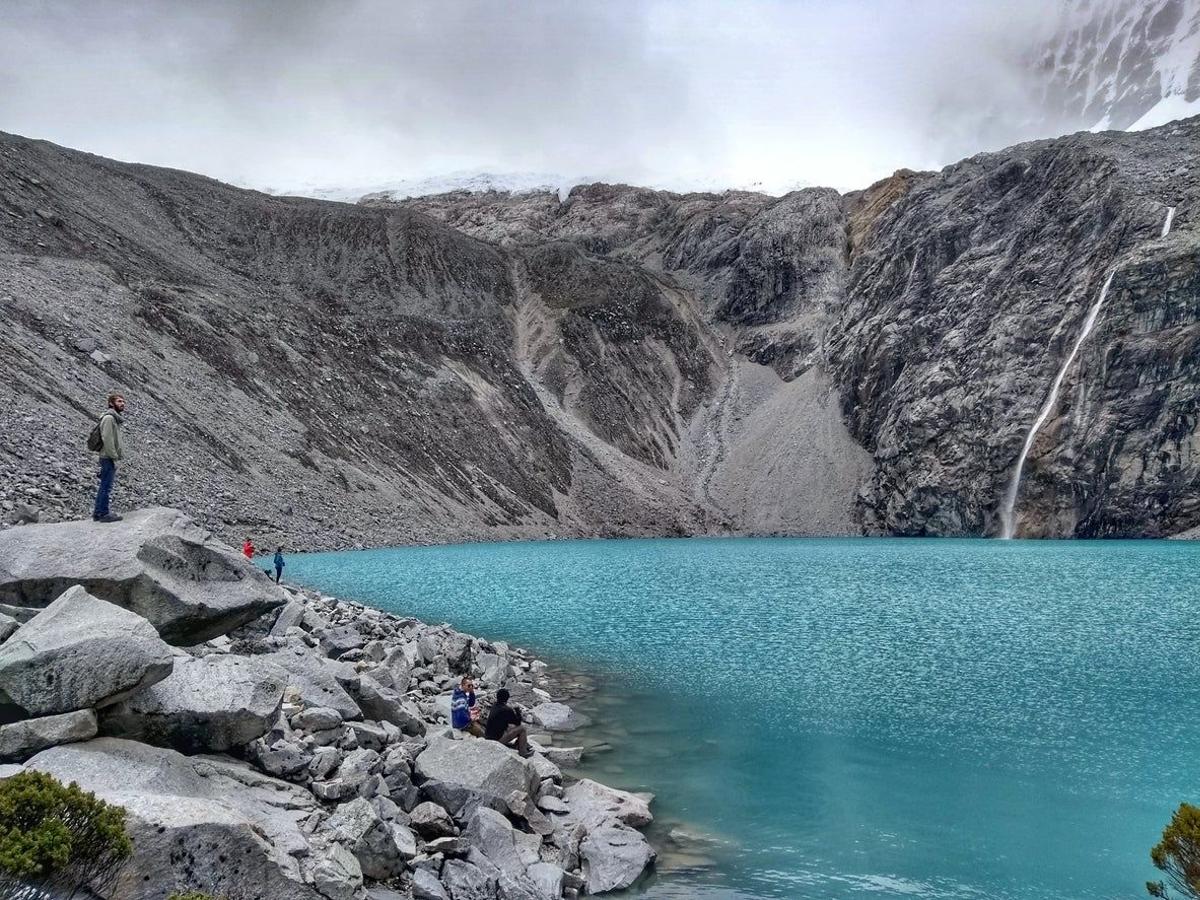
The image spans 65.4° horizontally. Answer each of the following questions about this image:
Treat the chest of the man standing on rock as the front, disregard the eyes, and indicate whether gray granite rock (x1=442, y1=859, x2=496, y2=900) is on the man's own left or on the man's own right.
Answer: on the man's own right

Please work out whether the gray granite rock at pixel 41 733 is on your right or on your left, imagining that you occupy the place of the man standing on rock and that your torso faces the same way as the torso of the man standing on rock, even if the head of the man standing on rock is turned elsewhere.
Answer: on your right

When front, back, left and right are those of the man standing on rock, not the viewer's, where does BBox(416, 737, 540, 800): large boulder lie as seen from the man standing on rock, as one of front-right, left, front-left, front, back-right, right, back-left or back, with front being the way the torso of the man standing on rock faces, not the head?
front-right

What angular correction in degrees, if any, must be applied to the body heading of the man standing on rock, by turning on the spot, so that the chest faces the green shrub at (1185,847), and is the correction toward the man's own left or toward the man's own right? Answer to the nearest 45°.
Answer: approximately 45° to the man's own right

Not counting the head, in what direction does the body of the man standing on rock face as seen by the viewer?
to the viewer's right

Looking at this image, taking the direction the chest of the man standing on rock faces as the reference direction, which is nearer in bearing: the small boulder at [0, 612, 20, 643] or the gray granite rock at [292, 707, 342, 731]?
the gray granite rock

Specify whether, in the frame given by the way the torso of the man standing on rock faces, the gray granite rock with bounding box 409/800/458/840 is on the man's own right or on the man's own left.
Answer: on the man's own right

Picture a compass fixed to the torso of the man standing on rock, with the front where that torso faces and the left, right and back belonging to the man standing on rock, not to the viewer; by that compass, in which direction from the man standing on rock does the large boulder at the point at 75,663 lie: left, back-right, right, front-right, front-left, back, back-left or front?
right

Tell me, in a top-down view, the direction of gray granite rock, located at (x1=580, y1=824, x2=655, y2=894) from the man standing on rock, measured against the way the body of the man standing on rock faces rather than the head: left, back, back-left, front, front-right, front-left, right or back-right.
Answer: front-right

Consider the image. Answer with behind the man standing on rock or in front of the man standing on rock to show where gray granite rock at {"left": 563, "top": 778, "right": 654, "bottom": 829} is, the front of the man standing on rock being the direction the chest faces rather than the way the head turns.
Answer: in front

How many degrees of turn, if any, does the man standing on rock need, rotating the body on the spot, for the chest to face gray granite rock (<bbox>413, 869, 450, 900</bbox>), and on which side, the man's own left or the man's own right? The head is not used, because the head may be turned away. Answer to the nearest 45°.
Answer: approximately 45° to the man's own right

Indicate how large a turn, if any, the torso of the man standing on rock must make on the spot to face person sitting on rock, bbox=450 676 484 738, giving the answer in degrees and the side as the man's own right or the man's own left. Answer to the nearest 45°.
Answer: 0° — they already face them

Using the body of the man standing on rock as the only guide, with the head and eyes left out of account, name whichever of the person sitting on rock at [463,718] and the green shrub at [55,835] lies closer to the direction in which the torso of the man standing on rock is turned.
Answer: the person sitting on rock
